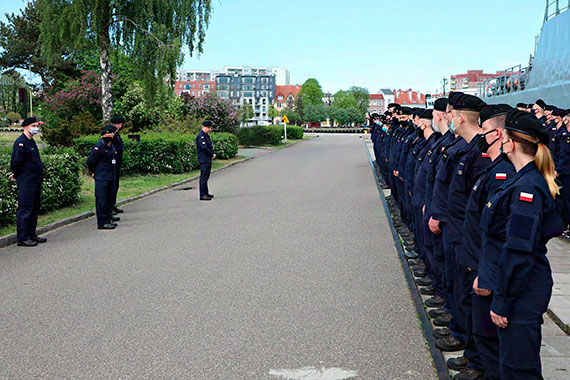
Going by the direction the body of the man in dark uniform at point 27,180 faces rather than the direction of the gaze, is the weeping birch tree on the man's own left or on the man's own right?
on the man's own left

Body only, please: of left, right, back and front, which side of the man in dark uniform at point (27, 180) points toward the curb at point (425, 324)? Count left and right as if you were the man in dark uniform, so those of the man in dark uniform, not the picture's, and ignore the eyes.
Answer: front

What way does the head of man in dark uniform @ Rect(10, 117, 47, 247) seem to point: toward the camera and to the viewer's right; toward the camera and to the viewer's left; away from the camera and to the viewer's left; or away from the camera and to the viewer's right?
toward the camera and to the viewer's right

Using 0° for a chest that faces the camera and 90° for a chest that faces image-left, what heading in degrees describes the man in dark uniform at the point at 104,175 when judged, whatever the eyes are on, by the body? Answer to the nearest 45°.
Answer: approximately 315°

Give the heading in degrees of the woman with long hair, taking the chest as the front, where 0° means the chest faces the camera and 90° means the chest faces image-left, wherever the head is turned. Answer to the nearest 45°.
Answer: approximately 90°

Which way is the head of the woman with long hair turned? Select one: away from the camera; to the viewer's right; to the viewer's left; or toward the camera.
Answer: to the viewer's left

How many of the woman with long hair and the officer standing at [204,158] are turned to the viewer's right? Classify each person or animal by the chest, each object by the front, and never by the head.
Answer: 1

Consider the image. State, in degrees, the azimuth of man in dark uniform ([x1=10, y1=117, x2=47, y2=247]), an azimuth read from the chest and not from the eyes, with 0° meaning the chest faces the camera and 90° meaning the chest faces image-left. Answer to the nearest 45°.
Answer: approximately 315°

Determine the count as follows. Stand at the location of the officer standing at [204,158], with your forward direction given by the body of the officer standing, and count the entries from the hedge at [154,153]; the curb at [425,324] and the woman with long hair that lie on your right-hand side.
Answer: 2

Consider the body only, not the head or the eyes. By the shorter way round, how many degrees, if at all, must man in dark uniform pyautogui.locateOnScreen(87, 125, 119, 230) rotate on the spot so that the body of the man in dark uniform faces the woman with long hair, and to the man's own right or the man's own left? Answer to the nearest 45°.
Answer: approximately 45° to the man's own right

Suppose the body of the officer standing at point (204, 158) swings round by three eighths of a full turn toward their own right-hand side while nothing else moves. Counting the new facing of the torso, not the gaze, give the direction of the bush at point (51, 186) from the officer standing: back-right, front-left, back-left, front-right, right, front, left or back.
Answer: front

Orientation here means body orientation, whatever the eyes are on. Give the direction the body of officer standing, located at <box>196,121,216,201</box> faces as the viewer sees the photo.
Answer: to the viewer's right
